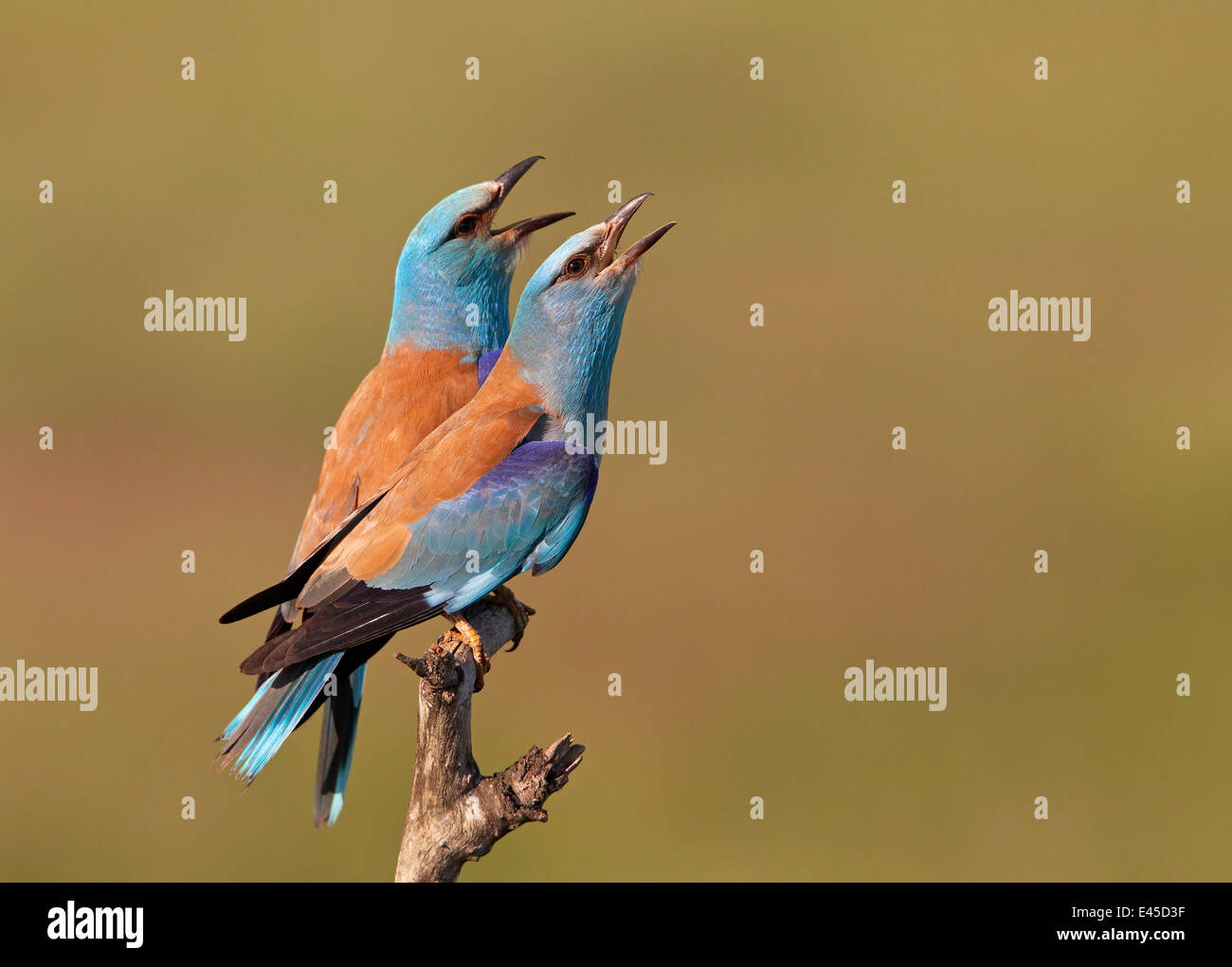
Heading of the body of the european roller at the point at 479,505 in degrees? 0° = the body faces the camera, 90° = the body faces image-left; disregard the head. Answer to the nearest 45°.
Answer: approximately 270°

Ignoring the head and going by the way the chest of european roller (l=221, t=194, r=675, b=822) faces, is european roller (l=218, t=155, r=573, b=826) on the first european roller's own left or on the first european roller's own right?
on the first european roller's own left
